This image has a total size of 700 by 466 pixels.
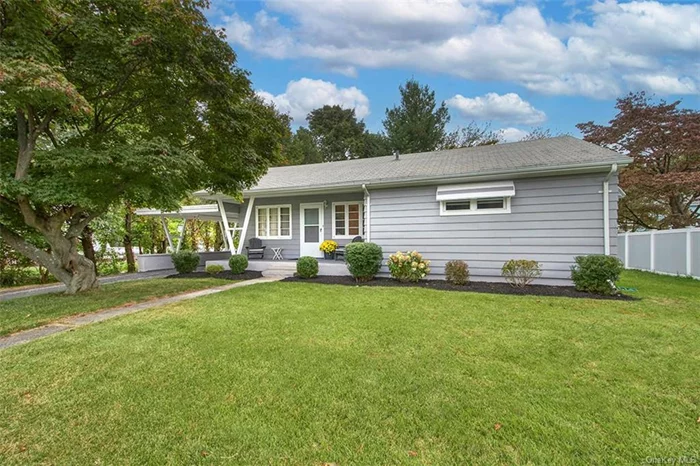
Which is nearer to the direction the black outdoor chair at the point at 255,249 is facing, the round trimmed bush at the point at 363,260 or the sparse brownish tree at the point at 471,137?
the round trimmed bush

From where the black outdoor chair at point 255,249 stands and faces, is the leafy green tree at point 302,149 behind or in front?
behind

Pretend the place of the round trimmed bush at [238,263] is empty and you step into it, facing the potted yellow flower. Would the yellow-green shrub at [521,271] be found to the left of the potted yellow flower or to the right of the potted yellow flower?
right

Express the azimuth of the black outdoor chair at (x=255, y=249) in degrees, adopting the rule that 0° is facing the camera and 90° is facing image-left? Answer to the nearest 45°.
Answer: approximately 0°

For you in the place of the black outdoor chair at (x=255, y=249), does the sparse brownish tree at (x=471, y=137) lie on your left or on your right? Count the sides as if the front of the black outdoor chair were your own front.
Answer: on your left

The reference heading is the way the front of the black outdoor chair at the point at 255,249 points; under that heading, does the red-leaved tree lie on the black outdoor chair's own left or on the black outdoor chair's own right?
on the black outdoor chair's own left
